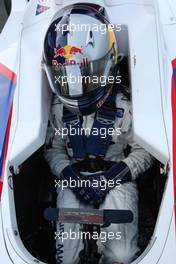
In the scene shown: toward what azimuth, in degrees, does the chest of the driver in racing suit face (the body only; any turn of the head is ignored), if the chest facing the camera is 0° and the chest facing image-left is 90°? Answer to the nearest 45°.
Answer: approximately 0°

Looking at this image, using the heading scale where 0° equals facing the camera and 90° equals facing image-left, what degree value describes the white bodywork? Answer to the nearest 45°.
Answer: approximately 0°
